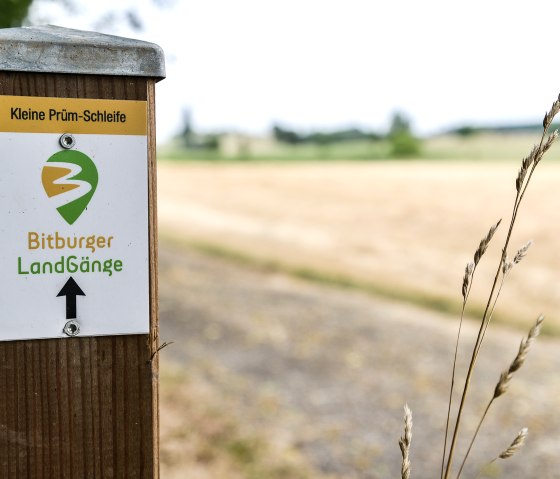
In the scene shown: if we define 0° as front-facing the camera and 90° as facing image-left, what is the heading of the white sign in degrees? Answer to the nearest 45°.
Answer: approximately 0°

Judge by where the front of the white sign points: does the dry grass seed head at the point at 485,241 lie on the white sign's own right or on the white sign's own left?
on the white sign's own left
